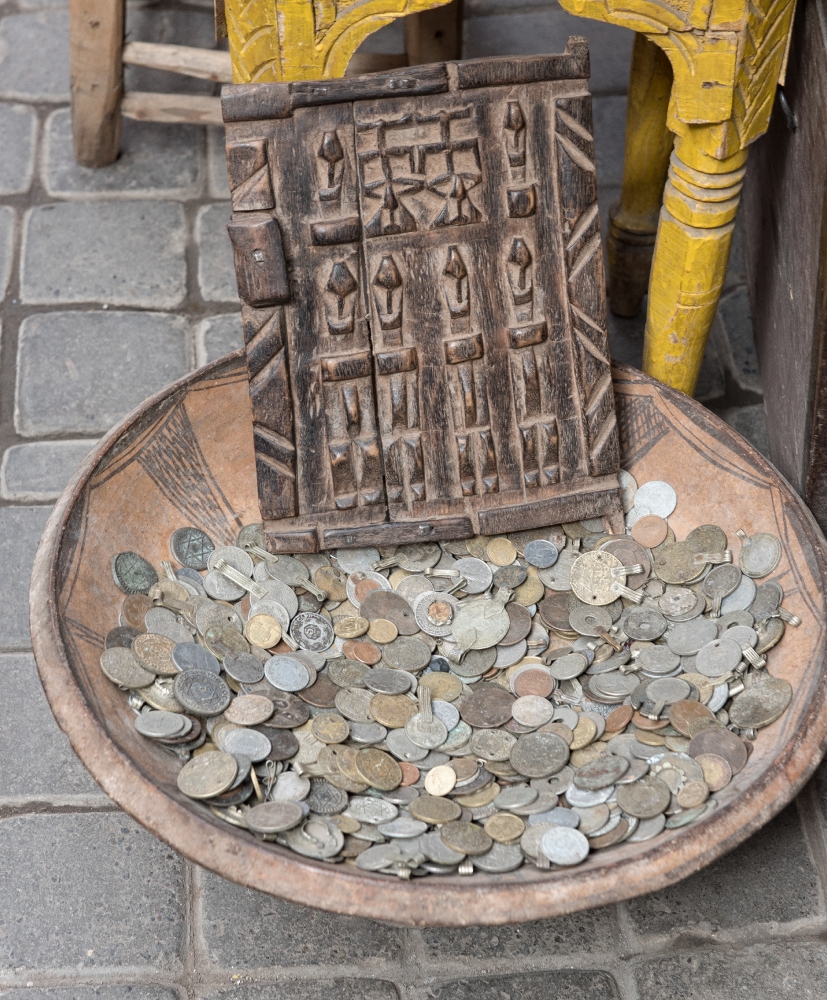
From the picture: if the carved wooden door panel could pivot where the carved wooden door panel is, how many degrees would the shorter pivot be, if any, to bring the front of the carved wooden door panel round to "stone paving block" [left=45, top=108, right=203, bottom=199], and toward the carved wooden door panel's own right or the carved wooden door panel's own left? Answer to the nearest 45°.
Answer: approximately 135° to the carved wooden door panel's own right

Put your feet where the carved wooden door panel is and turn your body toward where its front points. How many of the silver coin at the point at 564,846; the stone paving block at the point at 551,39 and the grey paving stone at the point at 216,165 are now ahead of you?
1

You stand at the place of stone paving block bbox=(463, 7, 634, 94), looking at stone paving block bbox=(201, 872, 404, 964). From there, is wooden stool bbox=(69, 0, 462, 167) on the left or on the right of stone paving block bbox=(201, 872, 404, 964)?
right

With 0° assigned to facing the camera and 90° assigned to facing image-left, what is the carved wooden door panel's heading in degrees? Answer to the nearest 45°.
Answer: approximately 0°

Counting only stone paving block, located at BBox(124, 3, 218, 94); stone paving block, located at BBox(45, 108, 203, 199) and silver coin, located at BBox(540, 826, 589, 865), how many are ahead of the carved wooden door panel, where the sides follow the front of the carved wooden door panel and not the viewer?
1

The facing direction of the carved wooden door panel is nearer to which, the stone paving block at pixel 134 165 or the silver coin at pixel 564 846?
the silver coin

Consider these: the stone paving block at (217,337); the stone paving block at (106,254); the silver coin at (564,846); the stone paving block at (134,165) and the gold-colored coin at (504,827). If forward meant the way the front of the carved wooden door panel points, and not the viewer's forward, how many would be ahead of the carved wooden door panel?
2
